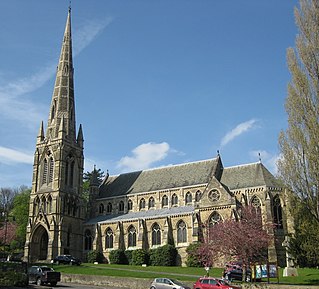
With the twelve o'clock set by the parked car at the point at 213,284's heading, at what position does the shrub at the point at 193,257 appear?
The shrub is roughly at 9 o'clock from the parked car.

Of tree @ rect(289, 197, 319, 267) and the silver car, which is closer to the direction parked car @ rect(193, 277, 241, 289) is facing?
the tree

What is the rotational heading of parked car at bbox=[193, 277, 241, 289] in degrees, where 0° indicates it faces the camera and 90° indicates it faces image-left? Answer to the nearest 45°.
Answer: approximately 270°
